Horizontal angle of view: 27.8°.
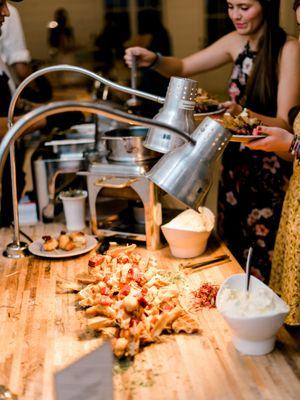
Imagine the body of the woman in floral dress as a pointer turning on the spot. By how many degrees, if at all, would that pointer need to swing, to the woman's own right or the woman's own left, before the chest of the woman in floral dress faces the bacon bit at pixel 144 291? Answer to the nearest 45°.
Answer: approximately 45° to the woman's own left

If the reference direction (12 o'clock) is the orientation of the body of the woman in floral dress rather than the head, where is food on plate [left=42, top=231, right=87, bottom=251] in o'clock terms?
The food on plate is roughly at 12 o'clock from the woman in floral dress.

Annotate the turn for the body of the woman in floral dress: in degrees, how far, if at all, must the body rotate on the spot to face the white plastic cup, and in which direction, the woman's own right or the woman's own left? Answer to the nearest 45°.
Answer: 0° — they already face it

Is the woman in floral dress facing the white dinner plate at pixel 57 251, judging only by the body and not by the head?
yes

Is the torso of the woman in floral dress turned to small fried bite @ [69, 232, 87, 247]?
yes

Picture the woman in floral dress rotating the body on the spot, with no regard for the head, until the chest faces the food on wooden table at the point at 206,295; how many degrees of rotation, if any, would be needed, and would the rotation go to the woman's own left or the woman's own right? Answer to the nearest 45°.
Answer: approximately 45° to the woman's own left

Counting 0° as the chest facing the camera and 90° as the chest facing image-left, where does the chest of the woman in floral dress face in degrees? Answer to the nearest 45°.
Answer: approximately 45°

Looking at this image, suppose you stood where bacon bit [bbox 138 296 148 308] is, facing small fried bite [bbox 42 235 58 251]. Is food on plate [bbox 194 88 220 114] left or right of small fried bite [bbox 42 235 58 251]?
right

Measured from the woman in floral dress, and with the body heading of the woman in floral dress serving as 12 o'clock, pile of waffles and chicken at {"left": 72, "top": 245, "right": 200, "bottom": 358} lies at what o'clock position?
The pile of waffles and chicken is roughly at 11 o'clock from the woman in floral dress.
